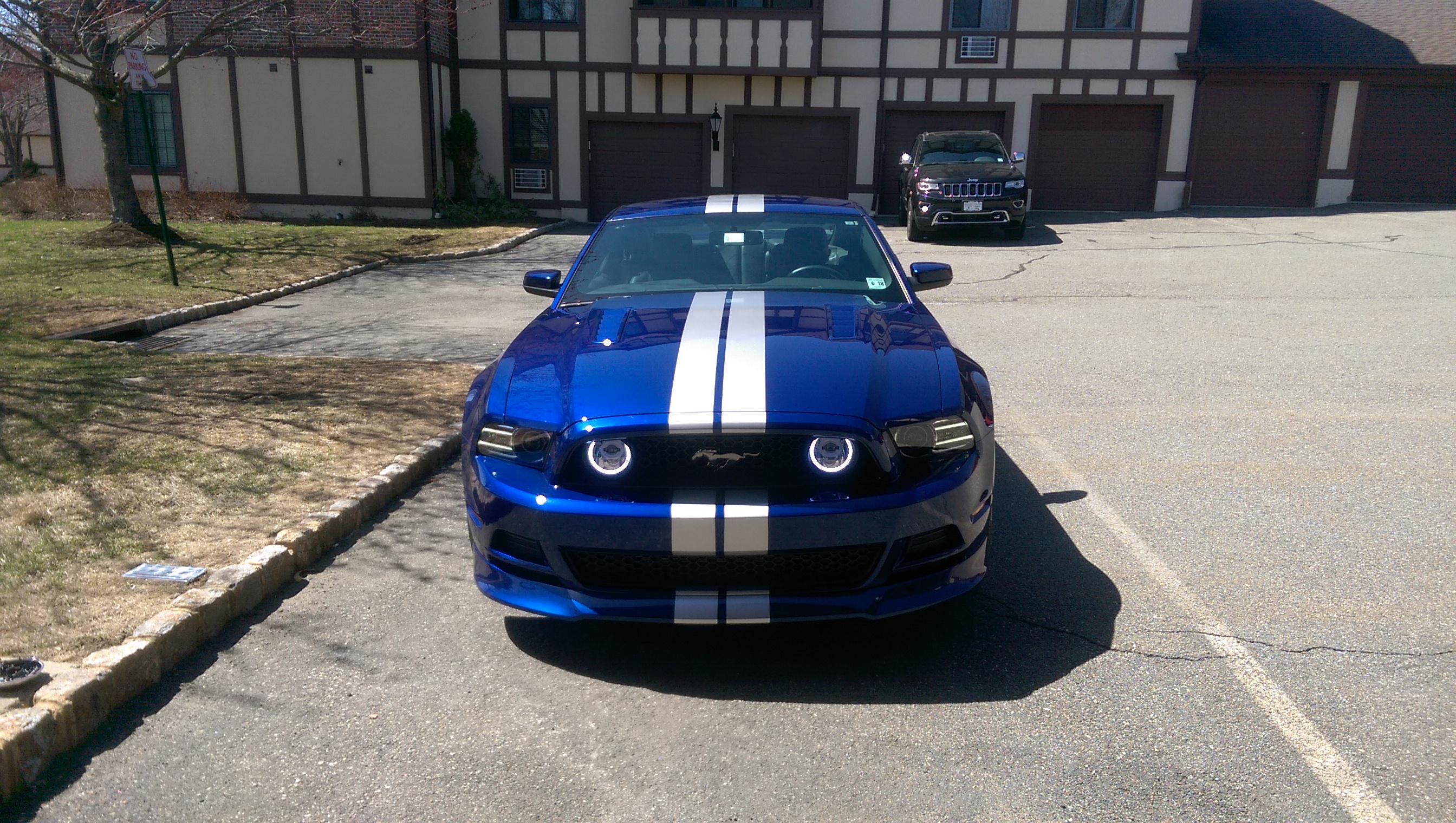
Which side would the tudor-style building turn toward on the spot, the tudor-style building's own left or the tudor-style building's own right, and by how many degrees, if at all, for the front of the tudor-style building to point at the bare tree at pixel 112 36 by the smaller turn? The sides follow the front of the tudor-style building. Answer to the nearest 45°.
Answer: approximately 45° to the tudor-style building's own right

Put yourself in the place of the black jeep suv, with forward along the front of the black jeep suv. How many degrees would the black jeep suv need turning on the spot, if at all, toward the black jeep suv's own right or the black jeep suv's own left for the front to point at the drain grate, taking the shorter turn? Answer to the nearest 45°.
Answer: approximately 45° to the black jeep suv's own right

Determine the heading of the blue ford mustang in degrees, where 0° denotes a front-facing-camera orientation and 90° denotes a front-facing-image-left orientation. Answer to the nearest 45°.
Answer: approximately 0°

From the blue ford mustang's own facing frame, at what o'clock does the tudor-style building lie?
The tudor-style building is roughly at 6 o'clock from the blue ford mustang.

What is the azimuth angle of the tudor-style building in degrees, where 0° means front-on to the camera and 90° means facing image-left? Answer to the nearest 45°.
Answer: approximately 0°

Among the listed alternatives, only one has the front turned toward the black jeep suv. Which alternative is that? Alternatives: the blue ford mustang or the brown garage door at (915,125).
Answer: the brown garage door

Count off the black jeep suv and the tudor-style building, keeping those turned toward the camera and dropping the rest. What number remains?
2

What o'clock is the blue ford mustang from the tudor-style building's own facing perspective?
The blue ford mustang is roughly at 12 o'clock from the tudor-style building.
